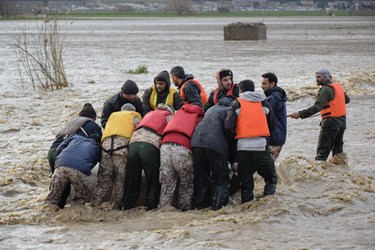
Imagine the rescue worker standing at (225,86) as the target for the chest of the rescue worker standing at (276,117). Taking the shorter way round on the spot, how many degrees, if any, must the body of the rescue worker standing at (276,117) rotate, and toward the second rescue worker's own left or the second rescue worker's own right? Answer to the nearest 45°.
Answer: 0° — they already face them

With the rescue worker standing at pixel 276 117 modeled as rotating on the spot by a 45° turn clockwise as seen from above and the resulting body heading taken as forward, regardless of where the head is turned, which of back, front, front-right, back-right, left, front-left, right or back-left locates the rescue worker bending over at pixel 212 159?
left

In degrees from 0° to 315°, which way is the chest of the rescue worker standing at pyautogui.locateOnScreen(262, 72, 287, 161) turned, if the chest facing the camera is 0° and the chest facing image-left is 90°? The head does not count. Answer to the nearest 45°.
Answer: approximately 90°

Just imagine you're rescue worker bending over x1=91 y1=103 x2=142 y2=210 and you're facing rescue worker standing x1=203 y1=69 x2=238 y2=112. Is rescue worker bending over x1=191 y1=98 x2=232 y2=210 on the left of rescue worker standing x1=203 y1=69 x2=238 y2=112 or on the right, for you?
right

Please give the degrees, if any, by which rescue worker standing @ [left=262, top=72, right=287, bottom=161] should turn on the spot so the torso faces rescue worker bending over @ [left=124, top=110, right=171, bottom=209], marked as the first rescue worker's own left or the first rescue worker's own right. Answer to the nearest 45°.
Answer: approximately 45° to the first rescue worker's own left

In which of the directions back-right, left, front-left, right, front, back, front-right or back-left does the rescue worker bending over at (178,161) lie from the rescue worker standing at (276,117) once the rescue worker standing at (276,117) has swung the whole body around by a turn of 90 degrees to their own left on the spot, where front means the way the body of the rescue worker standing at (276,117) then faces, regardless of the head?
front-right

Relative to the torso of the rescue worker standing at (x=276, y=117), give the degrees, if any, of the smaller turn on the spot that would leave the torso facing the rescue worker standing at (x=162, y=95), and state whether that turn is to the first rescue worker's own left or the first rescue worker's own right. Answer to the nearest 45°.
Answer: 0° — they already face them
